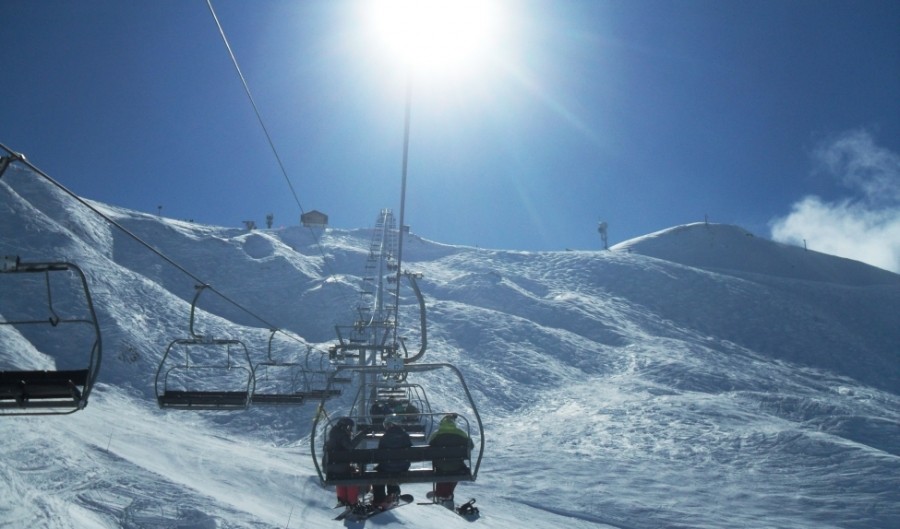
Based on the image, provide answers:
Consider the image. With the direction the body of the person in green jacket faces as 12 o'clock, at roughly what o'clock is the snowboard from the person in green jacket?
The snowboard is roughly at 9 o'clock from the person in green jacket.

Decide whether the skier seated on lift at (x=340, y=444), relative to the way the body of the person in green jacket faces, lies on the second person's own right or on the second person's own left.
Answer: on the second person's own left

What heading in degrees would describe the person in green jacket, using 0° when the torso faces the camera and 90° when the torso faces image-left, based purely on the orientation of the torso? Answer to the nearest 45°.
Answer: approximately 180°
